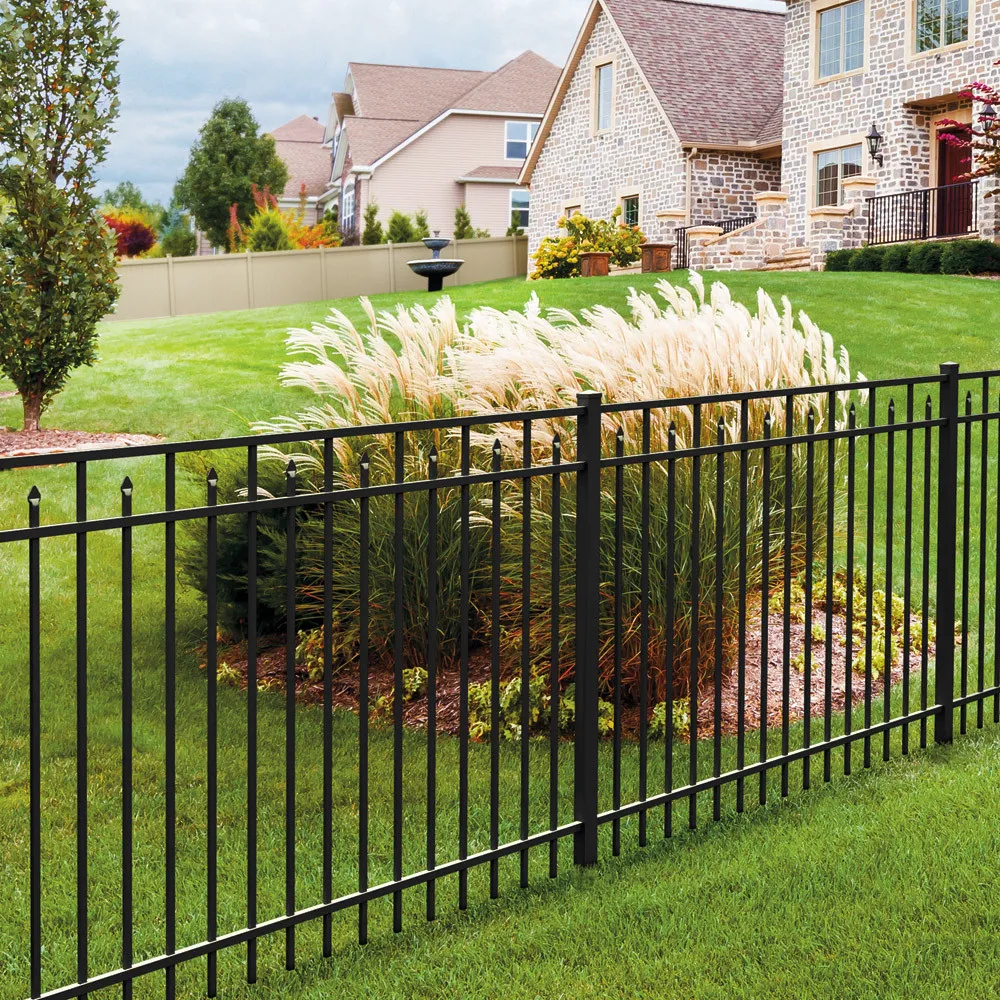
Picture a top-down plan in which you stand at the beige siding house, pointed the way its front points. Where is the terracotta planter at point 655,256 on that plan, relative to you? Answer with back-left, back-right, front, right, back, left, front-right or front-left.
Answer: left

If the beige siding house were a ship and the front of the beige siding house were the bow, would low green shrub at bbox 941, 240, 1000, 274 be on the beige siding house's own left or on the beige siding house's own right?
on the beige siding house's own left

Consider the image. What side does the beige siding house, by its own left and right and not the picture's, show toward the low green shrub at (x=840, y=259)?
left

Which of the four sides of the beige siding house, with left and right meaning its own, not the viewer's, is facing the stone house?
left

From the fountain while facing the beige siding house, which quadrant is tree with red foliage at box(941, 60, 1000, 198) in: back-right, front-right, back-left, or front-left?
back-right

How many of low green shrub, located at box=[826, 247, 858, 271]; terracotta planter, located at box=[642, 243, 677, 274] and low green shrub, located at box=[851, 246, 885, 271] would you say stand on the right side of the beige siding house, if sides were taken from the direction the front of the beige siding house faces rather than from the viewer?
0

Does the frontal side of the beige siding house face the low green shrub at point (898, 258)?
no
